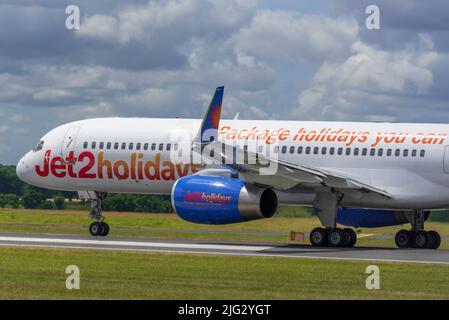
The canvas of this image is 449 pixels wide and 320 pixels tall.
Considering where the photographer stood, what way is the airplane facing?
facing away from the viewer and to the left of the viewer
